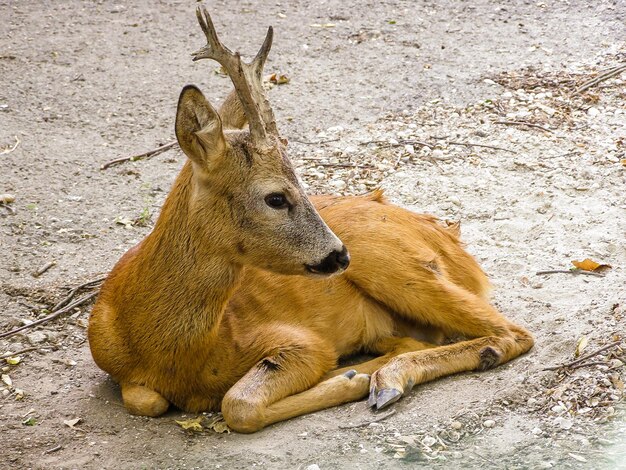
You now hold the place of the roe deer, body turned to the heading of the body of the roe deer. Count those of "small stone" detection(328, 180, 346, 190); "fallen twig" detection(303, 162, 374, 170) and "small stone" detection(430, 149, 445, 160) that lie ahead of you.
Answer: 0

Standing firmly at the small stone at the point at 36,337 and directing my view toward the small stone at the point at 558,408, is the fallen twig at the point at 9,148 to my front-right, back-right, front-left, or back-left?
back-left

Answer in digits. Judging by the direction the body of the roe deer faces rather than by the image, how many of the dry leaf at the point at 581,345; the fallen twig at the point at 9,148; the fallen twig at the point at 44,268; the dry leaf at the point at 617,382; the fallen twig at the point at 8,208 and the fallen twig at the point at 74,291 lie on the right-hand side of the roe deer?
4

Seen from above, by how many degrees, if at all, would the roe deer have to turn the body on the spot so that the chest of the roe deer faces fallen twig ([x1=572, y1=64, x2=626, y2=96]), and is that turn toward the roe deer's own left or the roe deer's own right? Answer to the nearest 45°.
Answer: approximately 180°

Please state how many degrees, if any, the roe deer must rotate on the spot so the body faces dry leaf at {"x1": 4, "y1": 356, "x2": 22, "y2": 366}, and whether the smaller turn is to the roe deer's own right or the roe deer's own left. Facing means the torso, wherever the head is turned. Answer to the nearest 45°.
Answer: approximately 45° to the roe deer's own right

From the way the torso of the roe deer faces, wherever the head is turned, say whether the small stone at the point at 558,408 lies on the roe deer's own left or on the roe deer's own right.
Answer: on the roe deer's own left

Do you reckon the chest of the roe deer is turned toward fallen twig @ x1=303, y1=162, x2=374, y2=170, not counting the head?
no

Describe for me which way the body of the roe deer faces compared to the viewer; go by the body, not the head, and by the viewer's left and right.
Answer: facing the viewer and to the left of the viewer

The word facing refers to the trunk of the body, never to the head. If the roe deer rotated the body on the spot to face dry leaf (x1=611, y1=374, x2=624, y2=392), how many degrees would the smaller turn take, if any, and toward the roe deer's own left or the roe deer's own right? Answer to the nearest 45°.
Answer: approximately 135° to the roe deer's own left

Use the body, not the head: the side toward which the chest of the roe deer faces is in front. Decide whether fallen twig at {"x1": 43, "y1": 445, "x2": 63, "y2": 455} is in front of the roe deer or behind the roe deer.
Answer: in front

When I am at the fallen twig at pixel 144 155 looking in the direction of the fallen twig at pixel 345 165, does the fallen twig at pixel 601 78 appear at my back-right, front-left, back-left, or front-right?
front-left

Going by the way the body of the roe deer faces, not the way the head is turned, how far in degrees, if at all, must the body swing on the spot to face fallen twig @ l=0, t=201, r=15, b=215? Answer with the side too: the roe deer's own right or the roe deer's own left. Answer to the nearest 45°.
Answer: approximately 90° to the roe deer's own right

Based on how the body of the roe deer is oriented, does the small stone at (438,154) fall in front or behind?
behind

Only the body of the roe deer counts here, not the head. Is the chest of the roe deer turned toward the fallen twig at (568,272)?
no

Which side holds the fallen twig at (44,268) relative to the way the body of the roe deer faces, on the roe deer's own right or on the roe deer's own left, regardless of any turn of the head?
on the roe deer's own right

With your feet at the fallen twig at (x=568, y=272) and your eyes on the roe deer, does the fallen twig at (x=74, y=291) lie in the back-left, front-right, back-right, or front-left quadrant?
front-right

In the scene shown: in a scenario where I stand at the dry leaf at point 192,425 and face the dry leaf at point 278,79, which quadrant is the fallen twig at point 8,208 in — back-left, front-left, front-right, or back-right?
front-left
